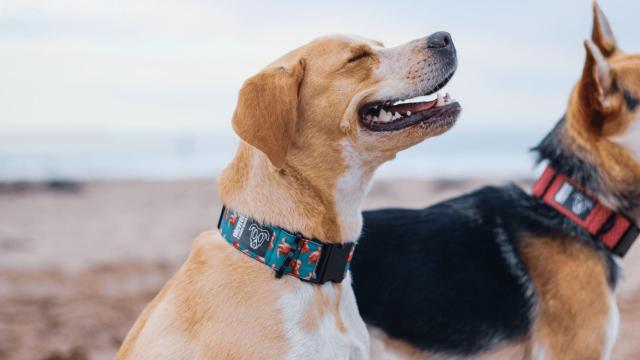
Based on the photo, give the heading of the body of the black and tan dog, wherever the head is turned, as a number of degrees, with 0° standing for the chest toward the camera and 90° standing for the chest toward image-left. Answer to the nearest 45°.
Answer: approximately 270°

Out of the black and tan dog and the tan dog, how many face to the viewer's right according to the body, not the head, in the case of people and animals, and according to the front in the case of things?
2

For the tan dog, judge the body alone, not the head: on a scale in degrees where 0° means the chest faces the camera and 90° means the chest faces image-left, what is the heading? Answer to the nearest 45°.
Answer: approximately 270°
